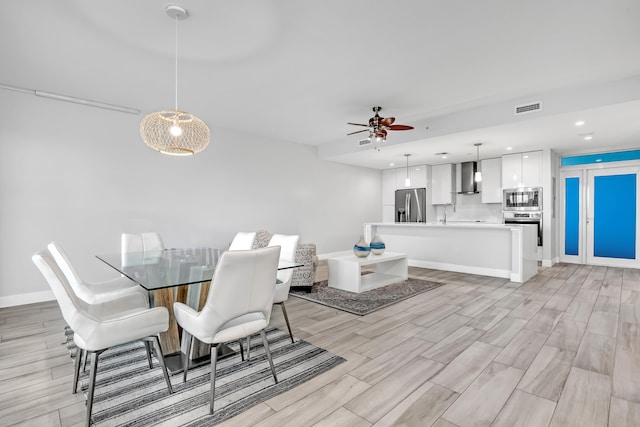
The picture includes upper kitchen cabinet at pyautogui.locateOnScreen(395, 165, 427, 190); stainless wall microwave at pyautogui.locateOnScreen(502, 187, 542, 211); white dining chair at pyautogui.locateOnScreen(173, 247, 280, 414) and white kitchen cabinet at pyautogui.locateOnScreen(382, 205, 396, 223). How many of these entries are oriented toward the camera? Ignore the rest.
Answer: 3

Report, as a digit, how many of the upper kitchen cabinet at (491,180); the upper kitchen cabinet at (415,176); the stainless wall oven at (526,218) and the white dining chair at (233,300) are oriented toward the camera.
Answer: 3

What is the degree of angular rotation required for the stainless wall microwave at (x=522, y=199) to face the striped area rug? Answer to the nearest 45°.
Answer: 0° — it already faces it

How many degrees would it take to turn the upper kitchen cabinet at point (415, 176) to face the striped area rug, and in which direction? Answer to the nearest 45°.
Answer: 0° — it already faces it

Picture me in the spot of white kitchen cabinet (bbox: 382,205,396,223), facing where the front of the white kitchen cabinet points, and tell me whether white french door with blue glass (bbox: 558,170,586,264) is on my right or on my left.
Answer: on my left

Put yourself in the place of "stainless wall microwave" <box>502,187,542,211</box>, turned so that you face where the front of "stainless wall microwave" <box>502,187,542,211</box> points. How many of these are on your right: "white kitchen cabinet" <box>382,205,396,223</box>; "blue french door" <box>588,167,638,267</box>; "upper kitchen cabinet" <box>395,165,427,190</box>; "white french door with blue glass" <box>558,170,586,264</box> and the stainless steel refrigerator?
3

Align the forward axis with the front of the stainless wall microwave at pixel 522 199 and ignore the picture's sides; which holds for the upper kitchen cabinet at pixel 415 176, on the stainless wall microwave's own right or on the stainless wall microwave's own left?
on the stainless wall microwave's own right

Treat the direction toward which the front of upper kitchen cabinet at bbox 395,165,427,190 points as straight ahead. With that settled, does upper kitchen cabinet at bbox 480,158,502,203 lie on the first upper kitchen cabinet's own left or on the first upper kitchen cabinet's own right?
on the first upper kitchen cabinet's own left

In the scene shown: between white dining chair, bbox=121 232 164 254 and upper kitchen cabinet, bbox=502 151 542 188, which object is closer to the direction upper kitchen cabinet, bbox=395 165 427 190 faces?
the white dining chair

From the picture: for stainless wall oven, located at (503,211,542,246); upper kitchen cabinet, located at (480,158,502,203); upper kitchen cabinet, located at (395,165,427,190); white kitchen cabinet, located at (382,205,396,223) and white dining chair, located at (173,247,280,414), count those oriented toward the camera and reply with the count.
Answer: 4
